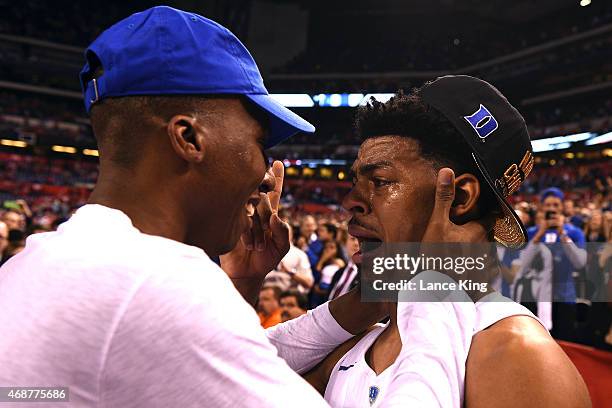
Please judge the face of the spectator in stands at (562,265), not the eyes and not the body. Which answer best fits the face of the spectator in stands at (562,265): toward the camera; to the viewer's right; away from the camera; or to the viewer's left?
toward the camera

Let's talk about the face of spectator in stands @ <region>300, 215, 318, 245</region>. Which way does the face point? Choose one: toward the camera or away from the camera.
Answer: toward the camera

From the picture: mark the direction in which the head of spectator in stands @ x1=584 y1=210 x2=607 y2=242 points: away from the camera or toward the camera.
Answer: toward the camera

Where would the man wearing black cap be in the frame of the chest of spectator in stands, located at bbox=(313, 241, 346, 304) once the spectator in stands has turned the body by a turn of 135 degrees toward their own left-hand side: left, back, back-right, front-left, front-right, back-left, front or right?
right

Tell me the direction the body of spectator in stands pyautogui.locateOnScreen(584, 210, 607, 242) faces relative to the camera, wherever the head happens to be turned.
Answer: toward the camera

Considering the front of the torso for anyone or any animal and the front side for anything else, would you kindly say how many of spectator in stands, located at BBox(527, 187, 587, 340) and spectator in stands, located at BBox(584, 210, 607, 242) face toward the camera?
2

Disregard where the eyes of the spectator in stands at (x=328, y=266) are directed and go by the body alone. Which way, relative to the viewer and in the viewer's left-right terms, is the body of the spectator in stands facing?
facing the viewer and to the left of the viewer

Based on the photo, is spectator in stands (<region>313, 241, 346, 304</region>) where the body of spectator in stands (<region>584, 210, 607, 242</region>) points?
no

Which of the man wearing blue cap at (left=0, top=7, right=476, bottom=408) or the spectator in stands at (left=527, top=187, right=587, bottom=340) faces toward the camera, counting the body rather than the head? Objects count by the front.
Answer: the spectator in stands

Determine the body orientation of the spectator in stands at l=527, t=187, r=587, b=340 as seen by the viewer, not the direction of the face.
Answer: toward the camera

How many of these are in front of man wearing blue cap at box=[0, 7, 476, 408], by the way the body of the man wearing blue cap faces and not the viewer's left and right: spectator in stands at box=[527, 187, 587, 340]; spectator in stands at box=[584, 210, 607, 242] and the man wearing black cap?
3

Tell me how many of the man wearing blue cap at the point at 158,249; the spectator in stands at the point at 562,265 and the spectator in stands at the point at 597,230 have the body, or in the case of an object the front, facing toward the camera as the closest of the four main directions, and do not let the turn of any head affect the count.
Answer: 2

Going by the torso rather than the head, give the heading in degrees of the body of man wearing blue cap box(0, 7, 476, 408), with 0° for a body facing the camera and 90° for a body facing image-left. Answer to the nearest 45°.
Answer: approximately 225°

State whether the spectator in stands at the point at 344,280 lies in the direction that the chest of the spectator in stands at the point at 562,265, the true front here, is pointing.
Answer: no
